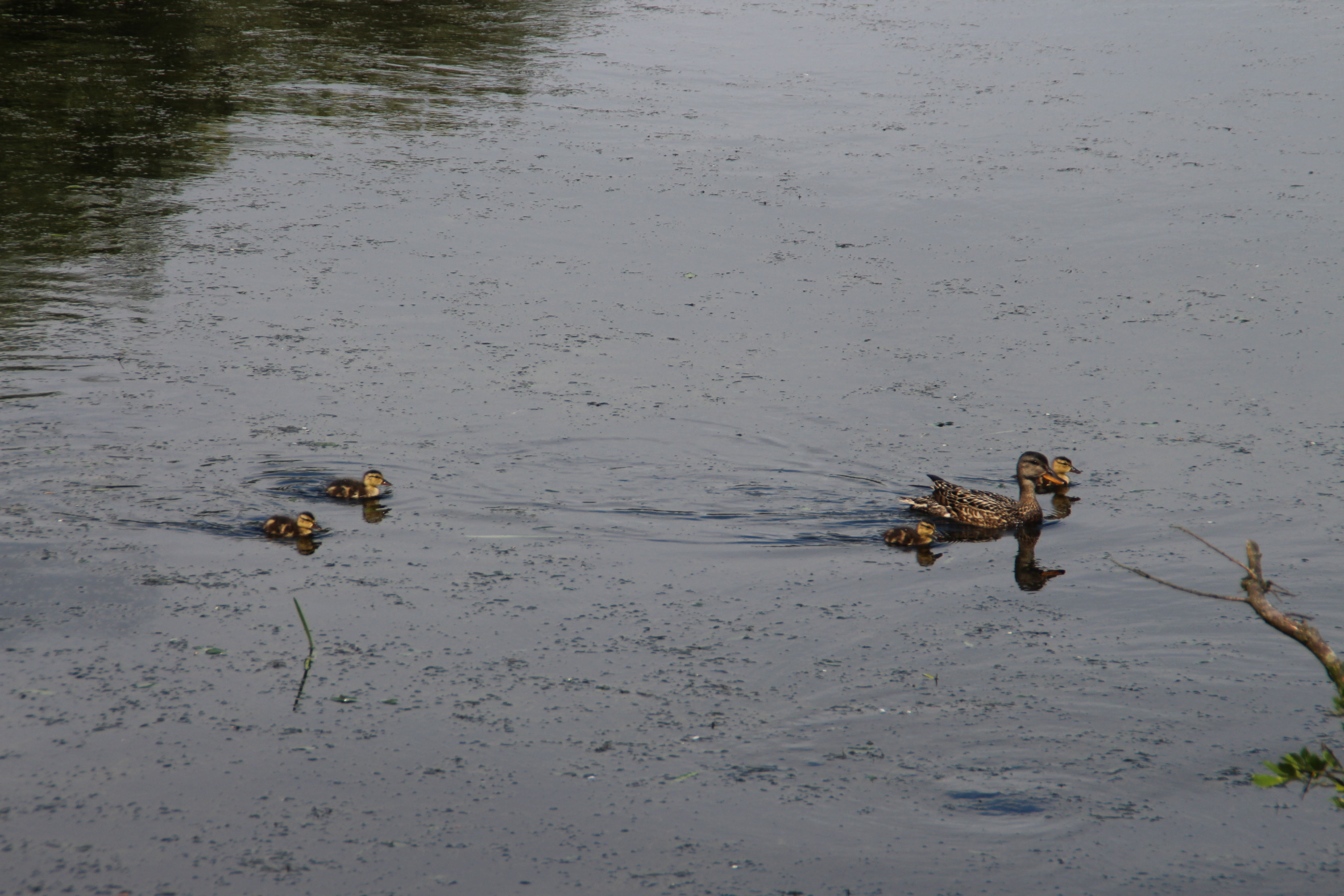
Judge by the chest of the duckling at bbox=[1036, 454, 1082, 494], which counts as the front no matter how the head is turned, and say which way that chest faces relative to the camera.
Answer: to the viewer's right

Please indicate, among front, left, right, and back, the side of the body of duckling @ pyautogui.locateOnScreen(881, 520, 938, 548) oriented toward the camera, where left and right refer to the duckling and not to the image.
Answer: right

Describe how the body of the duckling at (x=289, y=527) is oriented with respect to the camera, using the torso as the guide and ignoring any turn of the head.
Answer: to the viewer's right

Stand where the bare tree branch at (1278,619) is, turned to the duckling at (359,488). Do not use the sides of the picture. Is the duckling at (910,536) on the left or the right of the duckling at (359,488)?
right

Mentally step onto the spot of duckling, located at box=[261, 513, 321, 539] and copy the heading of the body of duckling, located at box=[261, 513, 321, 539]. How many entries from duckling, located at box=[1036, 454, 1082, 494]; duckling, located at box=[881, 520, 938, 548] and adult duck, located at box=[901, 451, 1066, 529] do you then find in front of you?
3

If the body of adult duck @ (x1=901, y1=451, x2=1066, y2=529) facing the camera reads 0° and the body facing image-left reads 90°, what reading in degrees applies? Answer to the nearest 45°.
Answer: approximately 270°

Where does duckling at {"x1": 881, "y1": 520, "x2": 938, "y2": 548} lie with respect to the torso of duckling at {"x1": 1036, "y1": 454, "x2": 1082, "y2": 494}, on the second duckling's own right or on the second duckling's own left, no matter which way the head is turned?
on the second duckling's own right

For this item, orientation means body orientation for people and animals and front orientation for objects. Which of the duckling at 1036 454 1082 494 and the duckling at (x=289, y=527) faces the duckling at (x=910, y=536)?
the duckling at (x=289, y=527)

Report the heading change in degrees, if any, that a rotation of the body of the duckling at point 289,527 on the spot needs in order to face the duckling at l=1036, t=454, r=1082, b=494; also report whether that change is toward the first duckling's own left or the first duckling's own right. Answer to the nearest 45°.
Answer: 0° — it already faces it

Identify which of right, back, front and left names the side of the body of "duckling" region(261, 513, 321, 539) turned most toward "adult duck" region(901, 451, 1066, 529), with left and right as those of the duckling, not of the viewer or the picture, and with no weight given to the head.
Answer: front

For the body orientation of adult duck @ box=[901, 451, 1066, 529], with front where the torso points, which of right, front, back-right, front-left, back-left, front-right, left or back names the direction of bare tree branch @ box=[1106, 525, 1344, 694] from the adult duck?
right

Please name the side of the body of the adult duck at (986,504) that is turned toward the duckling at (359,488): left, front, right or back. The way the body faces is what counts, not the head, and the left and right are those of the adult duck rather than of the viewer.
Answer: back

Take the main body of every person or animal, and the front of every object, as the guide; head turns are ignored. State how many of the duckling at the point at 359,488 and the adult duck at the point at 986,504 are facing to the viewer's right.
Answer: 2
